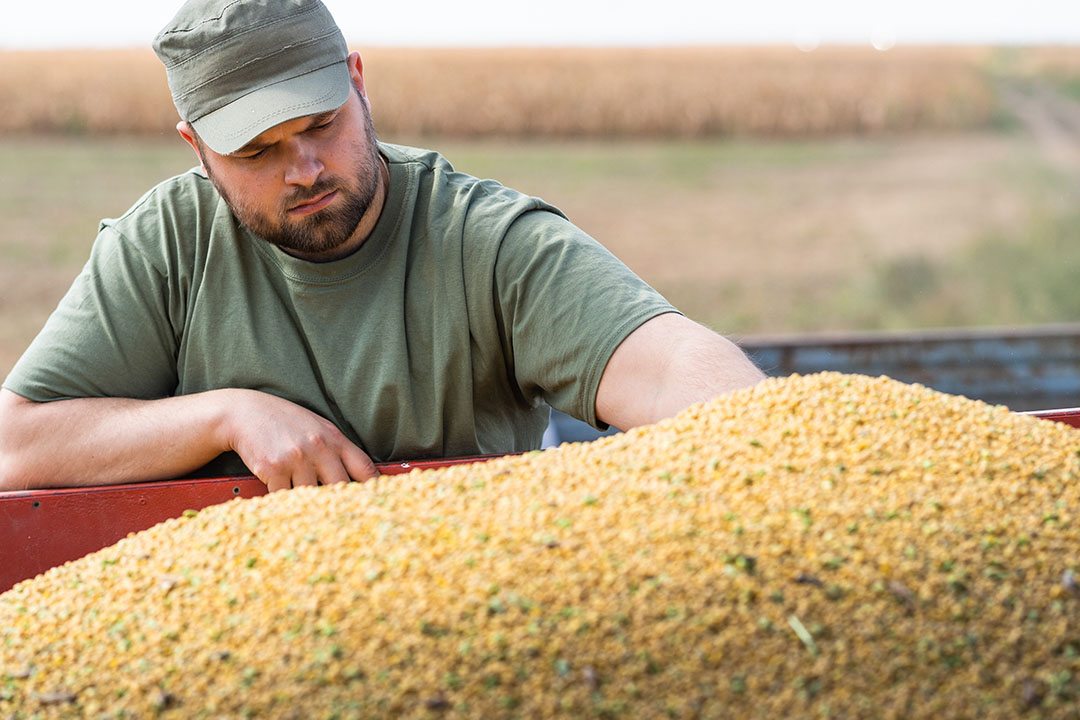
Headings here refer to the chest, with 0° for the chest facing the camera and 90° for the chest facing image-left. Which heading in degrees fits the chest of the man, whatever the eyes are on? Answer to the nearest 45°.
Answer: approximately 0°
